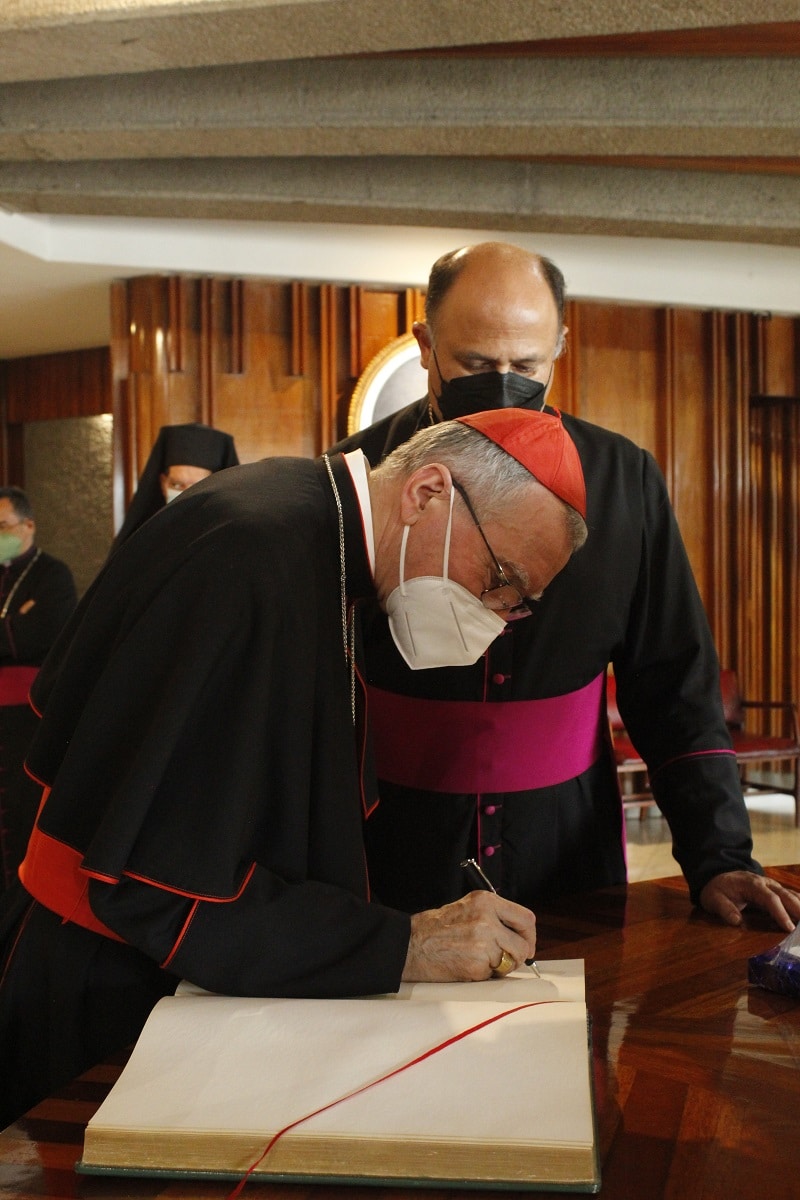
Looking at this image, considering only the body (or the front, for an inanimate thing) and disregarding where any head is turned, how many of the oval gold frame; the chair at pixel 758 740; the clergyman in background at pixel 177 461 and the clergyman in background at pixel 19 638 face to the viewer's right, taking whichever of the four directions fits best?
1

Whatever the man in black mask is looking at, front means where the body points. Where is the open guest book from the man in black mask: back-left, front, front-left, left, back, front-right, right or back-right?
front

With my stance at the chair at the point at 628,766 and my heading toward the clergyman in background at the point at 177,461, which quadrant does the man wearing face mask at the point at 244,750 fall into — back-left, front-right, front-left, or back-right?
front-left

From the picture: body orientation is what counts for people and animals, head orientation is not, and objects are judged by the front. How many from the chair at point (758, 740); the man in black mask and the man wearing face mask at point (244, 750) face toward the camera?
1

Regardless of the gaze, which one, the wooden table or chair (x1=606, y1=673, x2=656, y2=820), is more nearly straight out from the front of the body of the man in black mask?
the wooden table

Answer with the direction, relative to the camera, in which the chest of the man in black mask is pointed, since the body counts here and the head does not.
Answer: toward the camera

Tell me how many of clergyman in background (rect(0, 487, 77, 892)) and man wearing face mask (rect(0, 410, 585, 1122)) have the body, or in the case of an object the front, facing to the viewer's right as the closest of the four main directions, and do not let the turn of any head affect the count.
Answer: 1

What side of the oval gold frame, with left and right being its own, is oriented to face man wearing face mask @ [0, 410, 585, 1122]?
front

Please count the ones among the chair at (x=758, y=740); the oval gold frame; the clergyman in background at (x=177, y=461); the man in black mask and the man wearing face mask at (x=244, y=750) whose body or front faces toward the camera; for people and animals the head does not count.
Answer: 3

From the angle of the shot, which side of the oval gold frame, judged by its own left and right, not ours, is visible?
front

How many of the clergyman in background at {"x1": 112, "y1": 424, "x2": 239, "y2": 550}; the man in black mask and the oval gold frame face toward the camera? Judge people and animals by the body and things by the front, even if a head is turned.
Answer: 3
